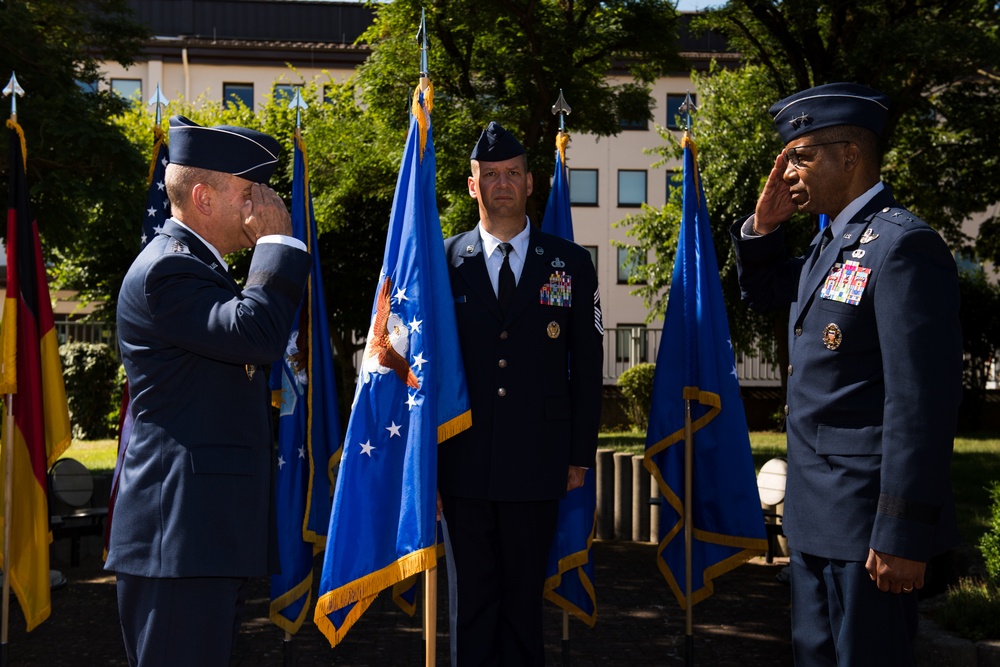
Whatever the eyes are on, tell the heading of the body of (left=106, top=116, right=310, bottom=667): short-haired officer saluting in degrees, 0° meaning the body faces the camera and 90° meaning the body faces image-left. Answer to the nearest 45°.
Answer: approximately 270°

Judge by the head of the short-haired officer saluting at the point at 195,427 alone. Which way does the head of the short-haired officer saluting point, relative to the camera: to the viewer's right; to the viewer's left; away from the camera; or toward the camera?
to the viewer's right

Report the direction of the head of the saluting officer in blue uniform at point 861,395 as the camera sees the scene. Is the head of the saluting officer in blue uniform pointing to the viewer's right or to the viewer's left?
to the viewer's left

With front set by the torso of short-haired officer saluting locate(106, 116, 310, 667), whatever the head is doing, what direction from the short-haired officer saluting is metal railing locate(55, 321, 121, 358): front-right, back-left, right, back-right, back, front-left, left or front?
left

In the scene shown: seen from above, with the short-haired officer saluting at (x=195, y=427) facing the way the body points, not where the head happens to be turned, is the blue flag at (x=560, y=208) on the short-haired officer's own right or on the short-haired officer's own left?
on the short-haired officer's own left

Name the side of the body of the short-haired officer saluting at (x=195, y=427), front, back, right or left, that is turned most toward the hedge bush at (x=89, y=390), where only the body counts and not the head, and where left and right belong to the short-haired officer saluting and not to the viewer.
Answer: left

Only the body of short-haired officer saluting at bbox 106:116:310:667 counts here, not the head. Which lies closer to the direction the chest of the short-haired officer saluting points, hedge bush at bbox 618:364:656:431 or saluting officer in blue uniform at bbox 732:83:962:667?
the saluting officer in blue uniform

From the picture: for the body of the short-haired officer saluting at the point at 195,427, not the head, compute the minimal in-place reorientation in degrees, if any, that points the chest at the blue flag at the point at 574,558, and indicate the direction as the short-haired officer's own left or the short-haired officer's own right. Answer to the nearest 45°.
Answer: approximately 45° to the short-haired officer's own left

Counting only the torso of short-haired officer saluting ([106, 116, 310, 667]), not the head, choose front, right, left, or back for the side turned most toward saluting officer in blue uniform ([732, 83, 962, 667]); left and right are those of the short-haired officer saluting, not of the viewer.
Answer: front

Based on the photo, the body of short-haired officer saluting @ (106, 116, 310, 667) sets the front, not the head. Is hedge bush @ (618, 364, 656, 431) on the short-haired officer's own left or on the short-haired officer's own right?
on the short-haired officer's own left
